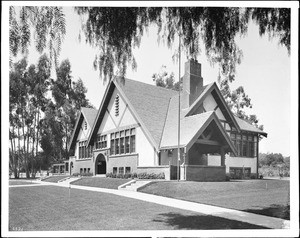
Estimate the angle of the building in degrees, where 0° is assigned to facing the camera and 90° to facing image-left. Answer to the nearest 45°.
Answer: approximately 45°

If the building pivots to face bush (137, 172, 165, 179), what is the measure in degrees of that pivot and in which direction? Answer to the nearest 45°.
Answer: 0° — it already faces it
